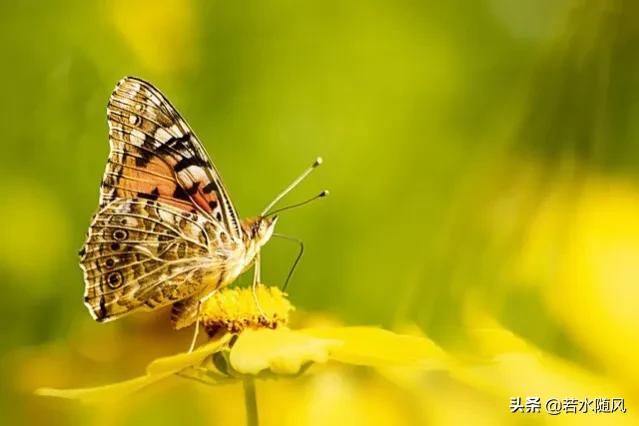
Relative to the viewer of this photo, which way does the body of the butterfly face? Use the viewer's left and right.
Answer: facing to the right of the viewer
